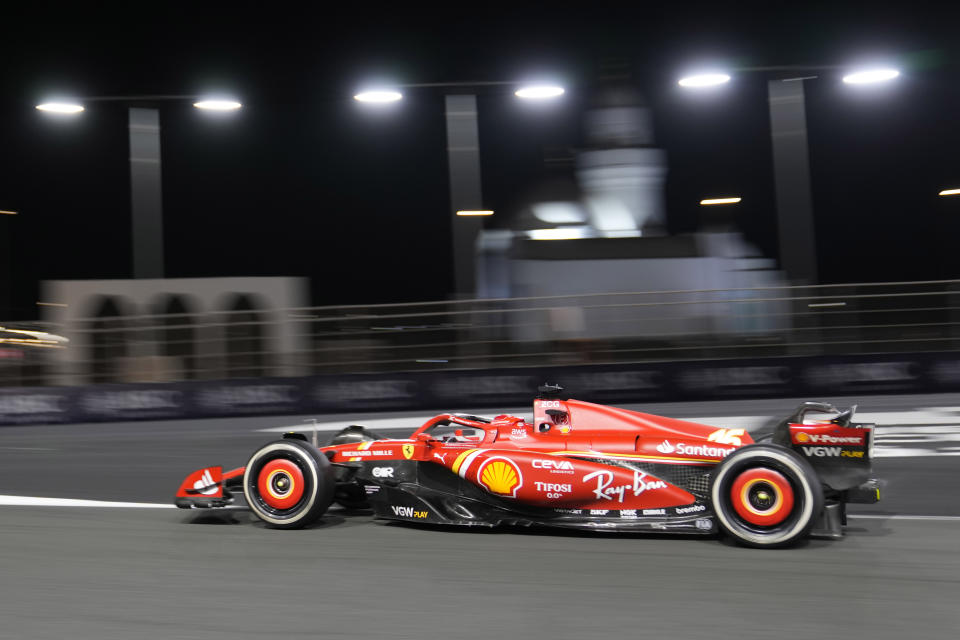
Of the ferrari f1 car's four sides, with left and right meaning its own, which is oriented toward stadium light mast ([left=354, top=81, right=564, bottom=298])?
right

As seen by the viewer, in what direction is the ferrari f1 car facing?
to the viewer's left

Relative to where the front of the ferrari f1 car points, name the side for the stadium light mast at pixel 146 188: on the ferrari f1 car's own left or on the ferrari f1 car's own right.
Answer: on the ferrari f1 car's own right

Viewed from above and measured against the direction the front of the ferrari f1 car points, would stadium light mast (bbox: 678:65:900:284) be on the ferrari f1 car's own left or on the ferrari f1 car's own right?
on the ferrari f1 car's own right
